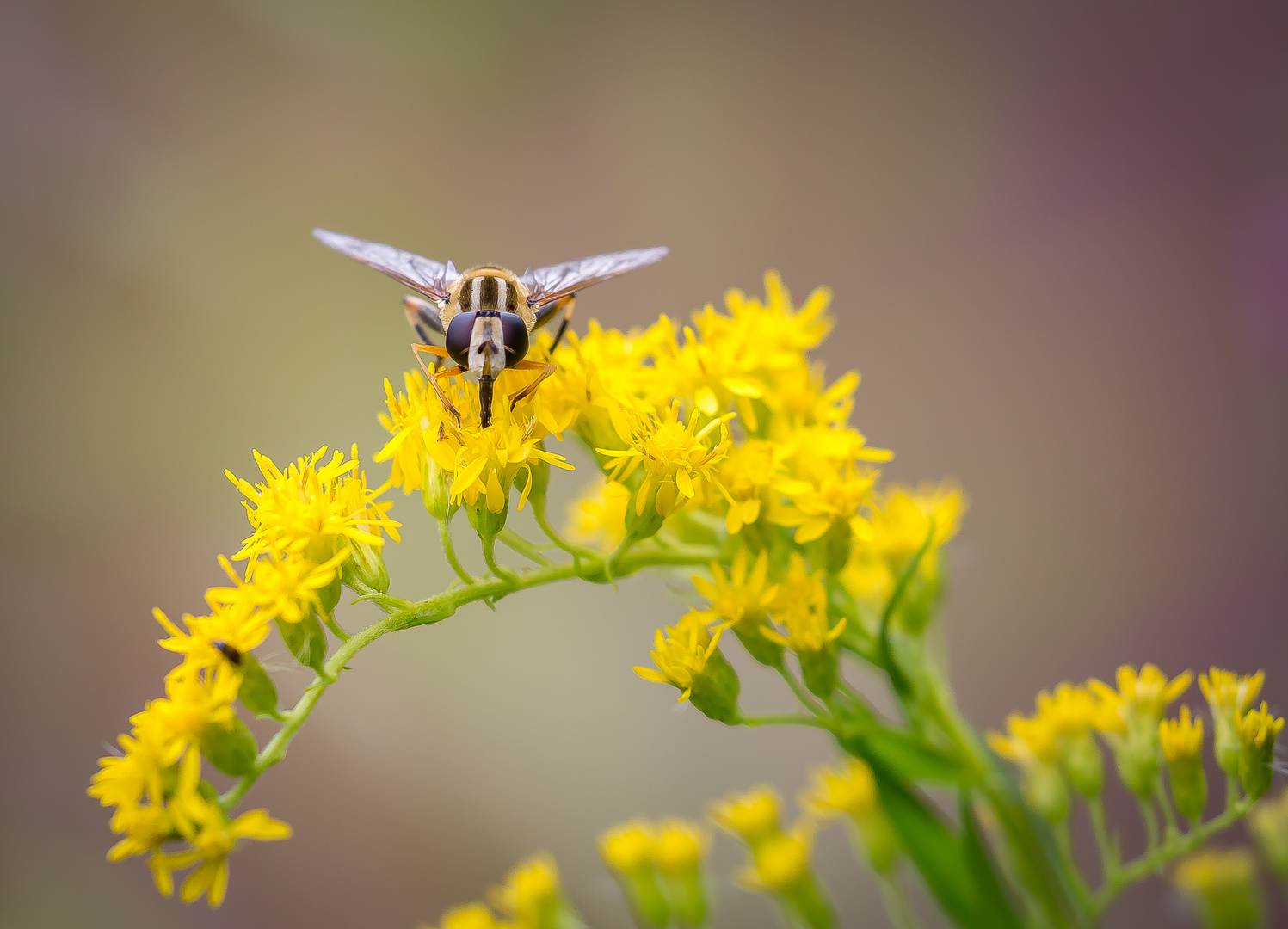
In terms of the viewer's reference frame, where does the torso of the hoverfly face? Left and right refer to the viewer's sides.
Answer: facing the viewer
